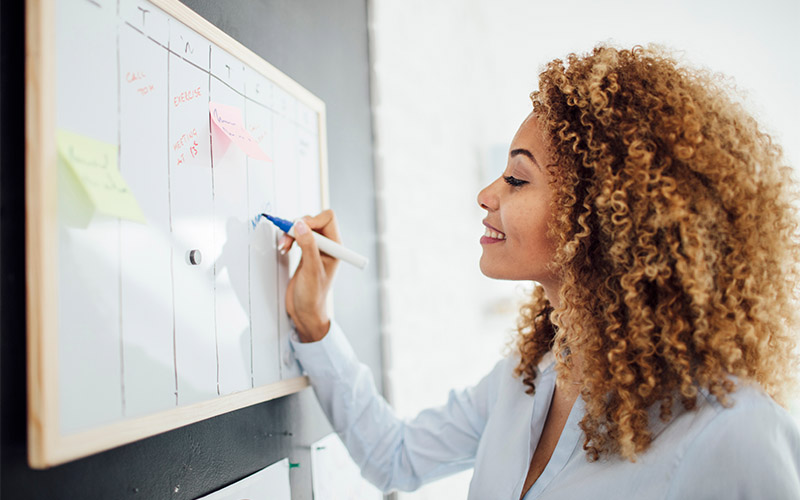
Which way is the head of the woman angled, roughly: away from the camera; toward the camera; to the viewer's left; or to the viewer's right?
to the viewer's left
